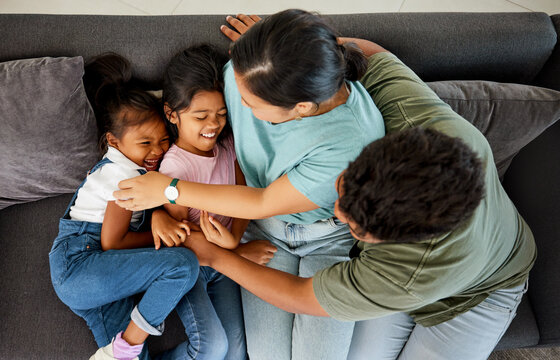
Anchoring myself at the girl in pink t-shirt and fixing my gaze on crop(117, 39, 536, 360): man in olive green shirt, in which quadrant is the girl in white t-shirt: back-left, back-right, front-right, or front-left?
back-right

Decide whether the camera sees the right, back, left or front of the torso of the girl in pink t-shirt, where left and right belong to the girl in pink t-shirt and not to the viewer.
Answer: front
